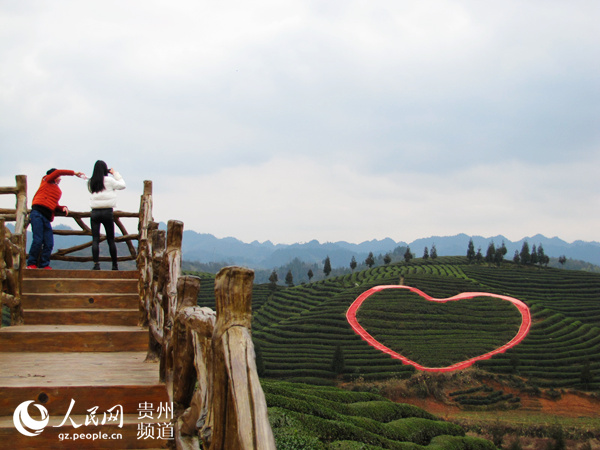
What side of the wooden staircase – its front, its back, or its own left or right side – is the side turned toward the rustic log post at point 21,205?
back

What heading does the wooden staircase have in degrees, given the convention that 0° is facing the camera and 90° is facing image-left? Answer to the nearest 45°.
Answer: approximately 0°
